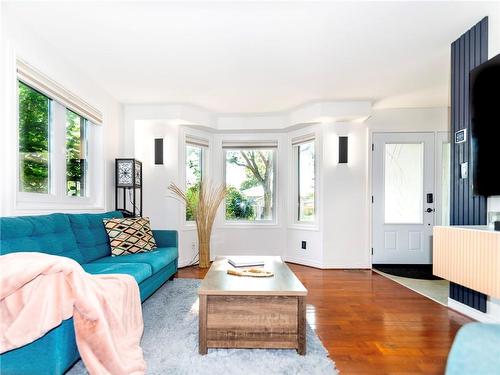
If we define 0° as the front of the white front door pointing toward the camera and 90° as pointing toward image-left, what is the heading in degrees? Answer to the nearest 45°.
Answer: approximately 0°

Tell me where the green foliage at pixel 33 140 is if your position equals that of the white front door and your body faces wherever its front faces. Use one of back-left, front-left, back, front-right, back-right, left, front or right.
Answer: front-right

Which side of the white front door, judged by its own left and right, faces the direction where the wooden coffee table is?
front

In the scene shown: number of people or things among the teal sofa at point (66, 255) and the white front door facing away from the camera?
0

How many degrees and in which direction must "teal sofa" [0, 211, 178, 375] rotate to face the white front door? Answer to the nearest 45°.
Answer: approximately 45° to its left

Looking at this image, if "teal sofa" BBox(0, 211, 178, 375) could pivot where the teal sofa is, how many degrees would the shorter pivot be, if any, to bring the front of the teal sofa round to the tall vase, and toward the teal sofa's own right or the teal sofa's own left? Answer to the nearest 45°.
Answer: approximately 90° to the teal sofa's own left

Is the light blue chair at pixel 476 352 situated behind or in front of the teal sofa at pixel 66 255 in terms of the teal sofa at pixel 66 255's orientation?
in front

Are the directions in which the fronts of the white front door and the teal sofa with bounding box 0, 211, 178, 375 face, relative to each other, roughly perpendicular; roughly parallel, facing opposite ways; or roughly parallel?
roughly perpendicular

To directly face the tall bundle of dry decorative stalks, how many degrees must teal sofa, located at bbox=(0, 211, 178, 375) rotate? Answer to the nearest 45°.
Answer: approximately 90° to its left

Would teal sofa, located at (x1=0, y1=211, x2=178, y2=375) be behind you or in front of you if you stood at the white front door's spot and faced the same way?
in front

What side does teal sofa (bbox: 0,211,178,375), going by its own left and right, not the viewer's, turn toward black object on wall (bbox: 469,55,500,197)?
front

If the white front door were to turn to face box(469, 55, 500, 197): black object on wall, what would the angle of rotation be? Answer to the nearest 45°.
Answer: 0° — it already faces it

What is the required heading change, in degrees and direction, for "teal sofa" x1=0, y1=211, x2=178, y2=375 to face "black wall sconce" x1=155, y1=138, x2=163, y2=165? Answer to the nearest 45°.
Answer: approximately 90° to its left

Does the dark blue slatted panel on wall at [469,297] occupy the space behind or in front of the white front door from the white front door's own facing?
in front

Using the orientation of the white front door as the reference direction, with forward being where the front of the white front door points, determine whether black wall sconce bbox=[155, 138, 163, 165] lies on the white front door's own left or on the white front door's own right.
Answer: on the white front door's own right

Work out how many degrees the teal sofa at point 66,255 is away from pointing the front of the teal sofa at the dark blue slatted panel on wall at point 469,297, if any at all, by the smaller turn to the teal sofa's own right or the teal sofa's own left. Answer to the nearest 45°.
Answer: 0° — it already faces it
